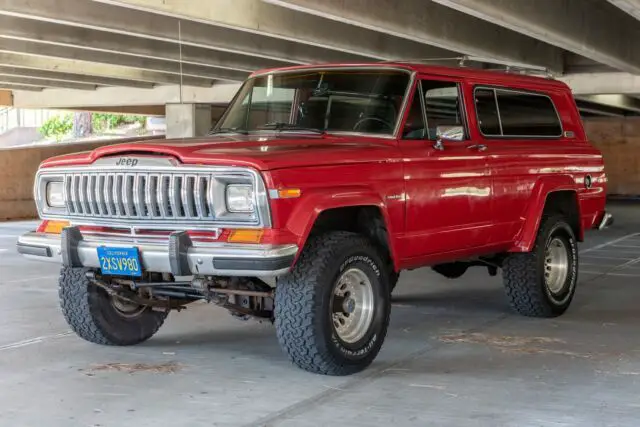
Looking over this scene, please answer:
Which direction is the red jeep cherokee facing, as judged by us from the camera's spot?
facing the viewer and to the left of the viewer

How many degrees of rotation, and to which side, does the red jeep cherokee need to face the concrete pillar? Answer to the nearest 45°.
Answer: approximately 135° to its right

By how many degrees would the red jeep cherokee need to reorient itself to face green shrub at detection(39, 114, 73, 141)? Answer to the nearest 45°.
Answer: approximately 135° to its right
